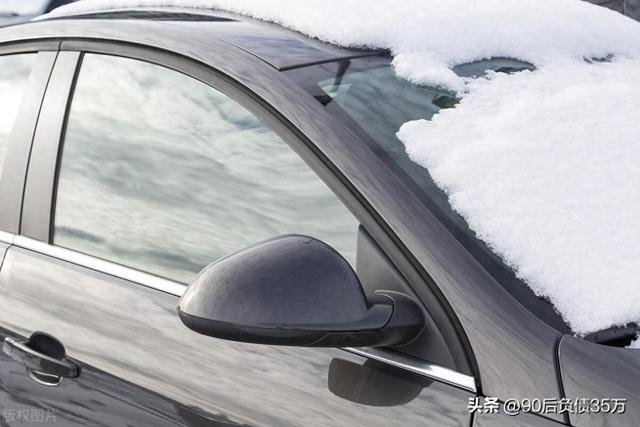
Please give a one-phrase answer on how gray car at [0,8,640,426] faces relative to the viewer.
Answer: facing the viewer and to the right of the viewer

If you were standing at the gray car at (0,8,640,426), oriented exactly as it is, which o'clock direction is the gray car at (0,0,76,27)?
the gray car at (0,0,76,27) is roughly at 7 o'clock from the gray car at (0,8,640,426).
